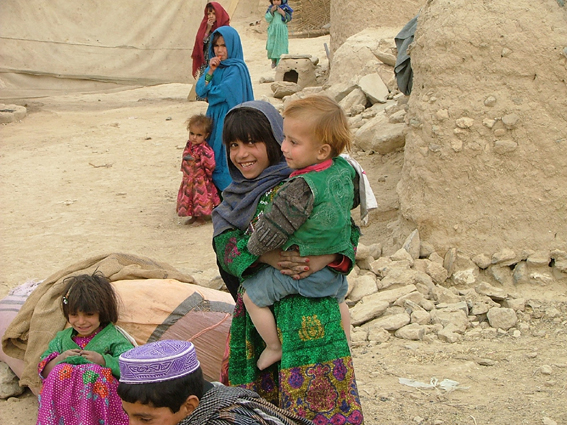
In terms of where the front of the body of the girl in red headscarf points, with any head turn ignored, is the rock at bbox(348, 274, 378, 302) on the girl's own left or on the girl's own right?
on the girl's own left

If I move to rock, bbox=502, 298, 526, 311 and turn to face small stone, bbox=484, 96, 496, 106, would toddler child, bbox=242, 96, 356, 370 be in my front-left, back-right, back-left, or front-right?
back-left

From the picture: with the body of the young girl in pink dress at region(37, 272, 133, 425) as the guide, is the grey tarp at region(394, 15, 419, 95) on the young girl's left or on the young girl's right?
on the young girl's left
